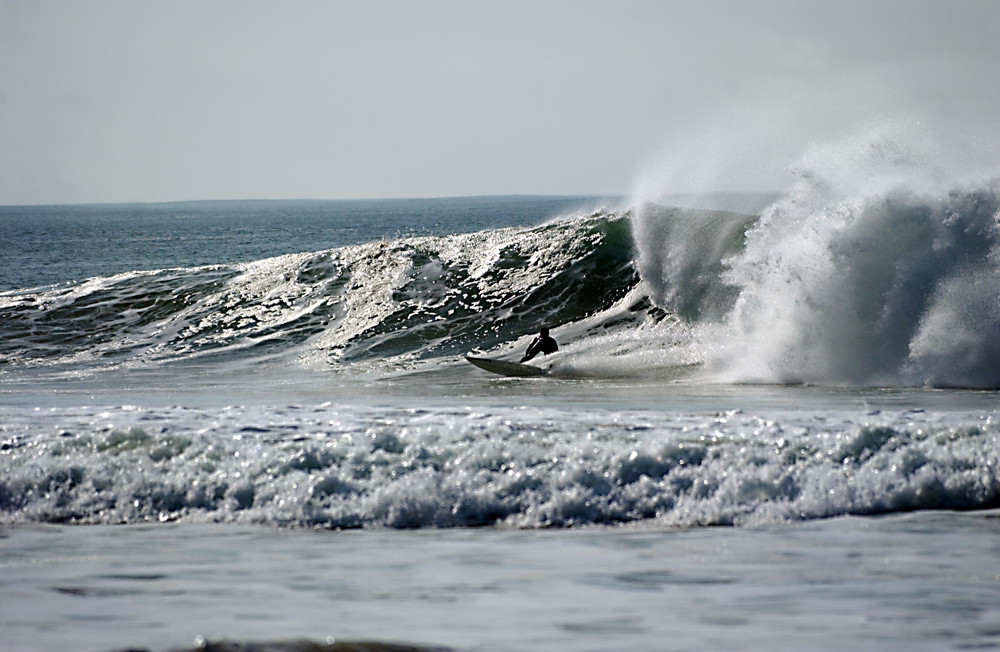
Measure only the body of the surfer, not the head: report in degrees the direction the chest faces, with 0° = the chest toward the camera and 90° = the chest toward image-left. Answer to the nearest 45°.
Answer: approximately 90°
